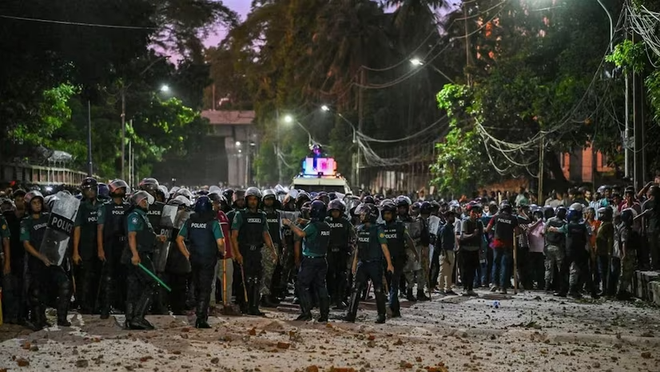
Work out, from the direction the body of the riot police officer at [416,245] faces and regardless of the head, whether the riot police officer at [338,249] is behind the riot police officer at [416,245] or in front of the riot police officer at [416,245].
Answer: in front

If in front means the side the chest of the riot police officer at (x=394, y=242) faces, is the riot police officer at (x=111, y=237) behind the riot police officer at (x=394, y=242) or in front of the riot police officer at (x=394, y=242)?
in front

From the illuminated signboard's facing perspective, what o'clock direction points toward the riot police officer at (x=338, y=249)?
The riot police officer is roughly at 12 o'clock from the illuminated signboard.

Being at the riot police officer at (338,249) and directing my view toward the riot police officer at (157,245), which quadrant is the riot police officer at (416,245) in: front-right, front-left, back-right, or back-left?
back-right
